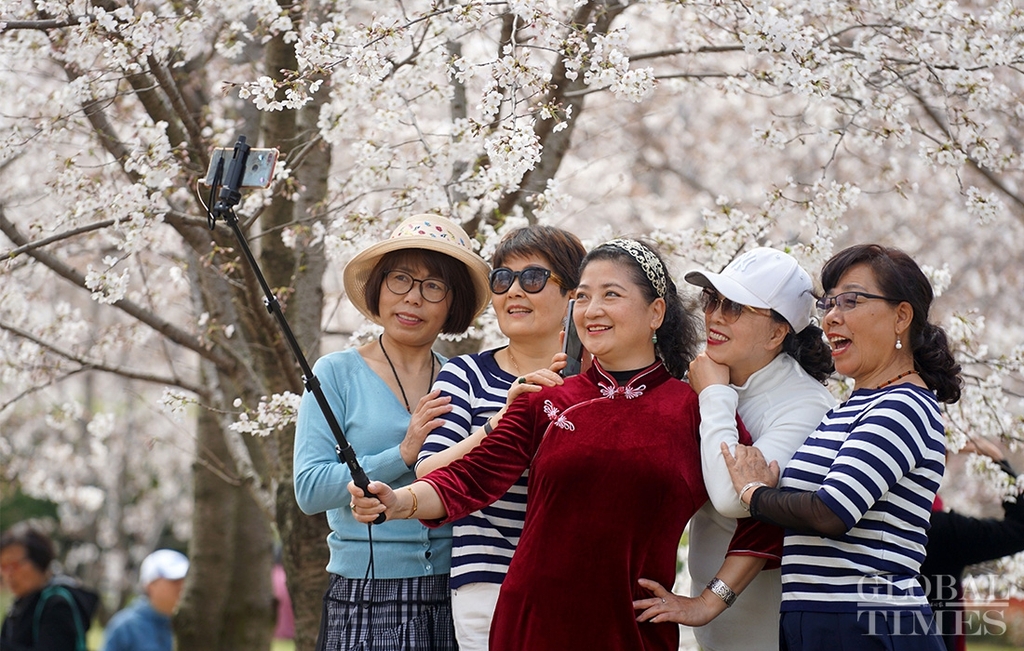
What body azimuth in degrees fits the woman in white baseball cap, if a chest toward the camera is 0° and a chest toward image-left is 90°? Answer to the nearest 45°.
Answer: approximately 45°

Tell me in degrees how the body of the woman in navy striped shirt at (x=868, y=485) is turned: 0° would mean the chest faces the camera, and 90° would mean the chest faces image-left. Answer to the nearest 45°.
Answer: approximately 90°

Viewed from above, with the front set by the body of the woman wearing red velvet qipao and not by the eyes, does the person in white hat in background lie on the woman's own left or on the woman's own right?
on the woman's own right

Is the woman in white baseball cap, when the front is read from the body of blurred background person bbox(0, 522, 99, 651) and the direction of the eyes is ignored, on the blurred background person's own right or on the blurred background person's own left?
on the blurred background person's own left

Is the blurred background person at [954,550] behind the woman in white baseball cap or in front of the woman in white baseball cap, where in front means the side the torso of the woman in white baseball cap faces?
behind

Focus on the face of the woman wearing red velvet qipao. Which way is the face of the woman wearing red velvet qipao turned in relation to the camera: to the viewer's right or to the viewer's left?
to the viewer's left
